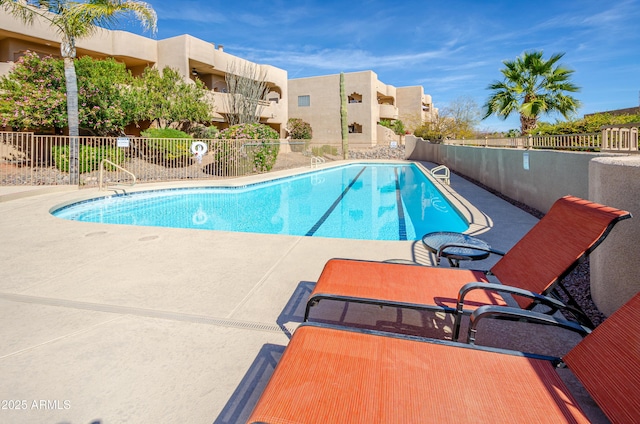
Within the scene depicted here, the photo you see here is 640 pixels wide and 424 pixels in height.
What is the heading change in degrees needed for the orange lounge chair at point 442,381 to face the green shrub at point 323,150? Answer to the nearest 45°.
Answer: approximately 90° to its right

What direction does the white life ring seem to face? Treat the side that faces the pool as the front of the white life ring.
toward the camera

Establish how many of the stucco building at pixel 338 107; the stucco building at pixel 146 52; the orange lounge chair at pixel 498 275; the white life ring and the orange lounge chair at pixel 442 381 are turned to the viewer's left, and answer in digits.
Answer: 2

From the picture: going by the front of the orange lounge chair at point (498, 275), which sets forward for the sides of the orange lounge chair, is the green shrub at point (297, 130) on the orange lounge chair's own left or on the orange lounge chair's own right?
on the orange lounge chair's own right

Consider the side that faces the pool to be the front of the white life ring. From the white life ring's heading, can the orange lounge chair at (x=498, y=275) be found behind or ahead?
ahead

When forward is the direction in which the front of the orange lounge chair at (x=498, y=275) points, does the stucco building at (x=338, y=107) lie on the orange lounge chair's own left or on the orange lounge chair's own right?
on the orange lounge chair's own right

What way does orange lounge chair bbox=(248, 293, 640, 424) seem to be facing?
to the viewer's left

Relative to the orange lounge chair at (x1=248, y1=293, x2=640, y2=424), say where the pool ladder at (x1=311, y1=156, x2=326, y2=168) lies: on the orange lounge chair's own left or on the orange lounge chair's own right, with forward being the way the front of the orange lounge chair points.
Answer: on the orange lounge chair's own right

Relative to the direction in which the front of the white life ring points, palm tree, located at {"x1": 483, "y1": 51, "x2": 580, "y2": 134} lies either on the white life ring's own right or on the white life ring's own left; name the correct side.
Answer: on the white life ring's own left

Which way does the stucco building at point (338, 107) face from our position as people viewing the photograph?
facing the viewer and to the right of the viewer

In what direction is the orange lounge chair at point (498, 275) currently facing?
to the viewer's left
